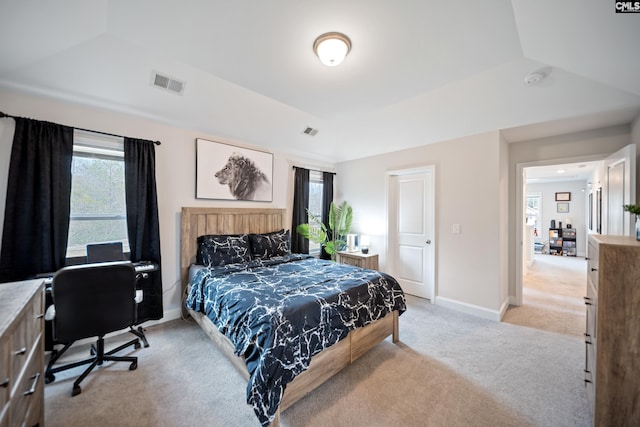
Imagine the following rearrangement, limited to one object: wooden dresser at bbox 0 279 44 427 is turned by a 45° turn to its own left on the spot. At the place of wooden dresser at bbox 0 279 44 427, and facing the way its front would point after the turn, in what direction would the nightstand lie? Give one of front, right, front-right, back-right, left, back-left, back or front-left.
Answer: front

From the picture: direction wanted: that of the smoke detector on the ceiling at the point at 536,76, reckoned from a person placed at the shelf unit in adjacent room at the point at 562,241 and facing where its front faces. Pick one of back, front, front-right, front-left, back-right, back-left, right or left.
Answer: front

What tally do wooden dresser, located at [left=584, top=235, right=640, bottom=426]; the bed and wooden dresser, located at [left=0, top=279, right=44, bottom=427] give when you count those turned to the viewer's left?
1

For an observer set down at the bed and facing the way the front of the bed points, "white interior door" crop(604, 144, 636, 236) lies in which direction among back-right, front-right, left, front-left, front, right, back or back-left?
front-left

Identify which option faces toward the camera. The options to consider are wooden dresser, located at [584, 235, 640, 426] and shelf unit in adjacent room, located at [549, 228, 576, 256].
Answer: the shelf unit in adjacent room

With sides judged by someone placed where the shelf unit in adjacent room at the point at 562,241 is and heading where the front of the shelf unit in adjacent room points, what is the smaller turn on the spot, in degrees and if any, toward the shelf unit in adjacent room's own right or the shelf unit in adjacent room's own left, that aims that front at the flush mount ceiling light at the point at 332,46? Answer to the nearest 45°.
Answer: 0° — it already faces it

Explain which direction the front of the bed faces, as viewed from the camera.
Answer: facing the viewer and to the right of the viewer

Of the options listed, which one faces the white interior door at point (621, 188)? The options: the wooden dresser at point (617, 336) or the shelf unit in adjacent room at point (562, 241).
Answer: the shelf unit in adjacent room

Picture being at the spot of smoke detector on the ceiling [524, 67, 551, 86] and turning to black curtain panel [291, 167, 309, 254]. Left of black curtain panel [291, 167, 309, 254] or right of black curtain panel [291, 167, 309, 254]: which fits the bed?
left

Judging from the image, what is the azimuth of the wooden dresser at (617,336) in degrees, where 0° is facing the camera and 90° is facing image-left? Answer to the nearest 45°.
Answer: approximately 90°

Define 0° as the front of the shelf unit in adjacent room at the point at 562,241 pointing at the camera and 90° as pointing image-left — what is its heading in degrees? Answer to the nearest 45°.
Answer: approximately 0°

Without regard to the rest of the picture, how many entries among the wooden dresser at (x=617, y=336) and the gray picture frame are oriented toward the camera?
1

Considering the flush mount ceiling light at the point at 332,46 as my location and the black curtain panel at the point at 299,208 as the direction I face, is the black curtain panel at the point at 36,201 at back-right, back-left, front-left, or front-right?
front-left

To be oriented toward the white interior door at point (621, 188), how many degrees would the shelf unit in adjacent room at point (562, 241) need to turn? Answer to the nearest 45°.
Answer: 0° — it already faces it
